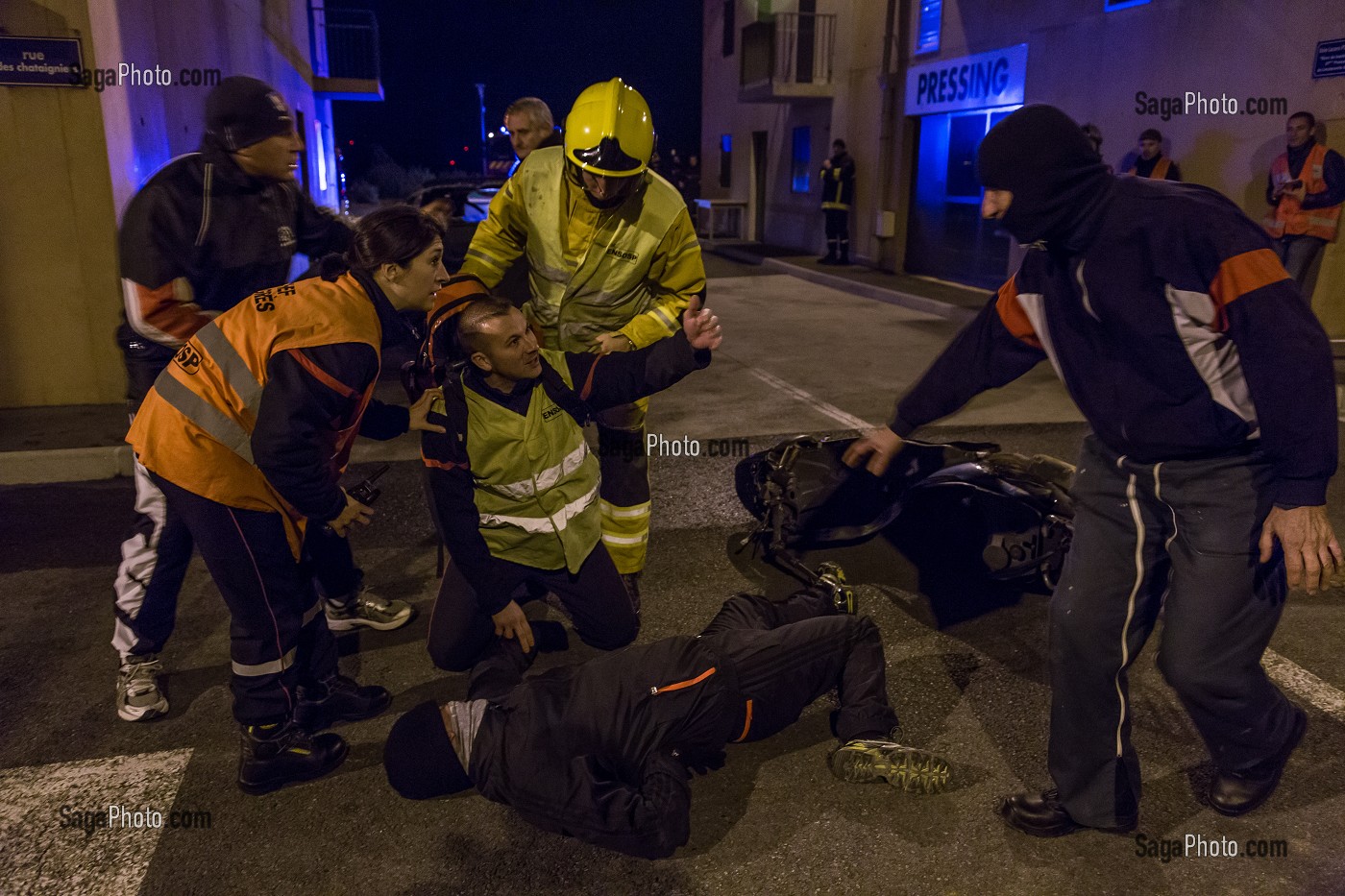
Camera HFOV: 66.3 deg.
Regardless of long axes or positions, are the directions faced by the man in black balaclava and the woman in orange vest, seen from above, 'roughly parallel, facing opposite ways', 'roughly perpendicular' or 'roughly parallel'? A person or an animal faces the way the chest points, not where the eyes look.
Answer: roughly parallel, facing opposite ways

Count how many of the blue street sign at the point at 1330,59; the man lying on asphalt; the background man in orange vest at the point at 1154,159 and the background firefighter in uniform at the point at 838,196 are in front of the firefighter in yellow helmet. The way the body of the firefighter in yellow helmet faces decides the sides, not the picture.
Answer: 1

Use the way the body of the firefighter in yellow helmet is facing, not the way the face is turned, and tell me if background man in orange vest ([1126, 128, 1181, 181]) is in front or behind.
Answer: behind

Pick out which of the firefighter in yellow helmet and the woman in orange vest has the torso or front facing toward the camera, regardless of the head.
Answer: the firefighter in yellow helmet

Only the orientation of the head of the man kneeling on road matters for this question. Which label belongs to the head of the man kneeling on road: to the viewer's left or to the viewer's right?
to the viewer's right

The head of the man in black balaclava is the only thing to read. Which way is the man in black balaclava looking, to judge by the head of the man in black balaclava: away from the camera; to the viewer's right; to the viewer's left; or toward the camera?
to the viewer's left

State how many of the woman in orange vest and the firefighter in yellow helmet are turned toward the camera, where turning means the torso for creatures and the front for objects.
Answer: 1

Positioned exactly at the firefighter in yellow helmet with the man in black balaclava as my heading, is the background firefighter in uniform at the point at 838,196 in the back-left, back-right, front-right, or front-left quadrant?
back-left

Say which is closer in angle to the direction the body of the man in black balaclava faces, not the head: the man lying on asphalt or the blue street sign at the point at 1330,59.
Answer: the man lying on asphalt

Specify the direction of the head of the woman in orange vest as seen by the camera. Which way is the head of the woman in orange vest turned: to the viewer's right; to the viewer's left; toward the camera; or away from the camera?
to the viewer's right

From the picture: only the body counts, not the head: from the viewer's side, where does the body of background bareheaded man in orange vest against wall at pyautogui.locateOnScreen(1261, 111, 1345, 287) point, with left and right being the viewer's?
facing the viewer and to the left of the viewer

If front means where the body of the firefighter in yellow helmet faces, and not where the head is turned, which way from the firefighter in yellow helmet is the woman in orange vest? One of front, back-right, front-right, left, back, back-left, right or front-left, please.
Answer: front-right

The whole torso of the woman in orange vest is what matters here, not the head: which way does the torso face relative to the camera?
to the viewer's right

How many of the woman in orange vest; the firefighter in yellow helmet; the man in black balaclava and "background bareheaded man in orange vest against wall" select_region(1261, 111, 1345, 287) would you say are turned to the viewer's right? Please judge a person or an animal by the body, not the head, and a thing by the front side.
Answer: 1

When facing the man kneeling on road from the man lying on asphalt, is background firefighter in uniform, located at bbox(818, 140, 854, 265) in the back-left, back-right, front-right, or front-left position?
front-right

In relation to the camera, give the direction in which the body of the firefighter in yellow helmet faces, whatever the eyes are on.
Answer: toward the camera
